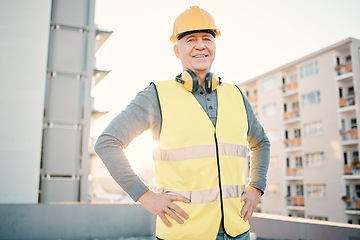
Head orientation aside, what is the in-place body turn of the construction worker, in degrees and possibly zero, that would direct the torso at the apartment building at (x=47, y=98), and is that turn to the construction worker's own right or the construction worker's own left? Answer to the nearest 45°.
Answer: approximately 180°

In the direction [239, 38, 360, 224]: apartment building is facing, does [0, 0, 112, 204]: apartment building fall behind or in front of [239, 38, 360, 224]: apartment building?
in front

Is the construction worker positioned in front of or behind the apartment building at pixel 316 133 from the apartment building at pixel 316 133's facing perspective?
in front

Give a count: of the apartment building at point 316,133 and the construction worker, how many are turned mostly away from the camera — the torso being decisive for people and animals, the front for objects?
0

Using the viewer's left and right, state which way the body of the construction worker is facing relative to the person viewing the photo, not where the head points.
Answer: facing the viewer and to the right of the viewer

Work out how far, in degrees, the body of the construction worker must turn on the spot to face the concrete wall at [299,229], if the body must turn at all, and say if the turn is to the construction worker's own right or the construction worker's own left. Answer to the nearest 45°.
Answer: approximately 90° to the construction worker's own left

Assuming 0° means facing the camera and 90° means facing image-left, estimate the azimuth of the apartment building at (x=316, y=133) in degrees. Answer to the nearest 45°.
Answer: approximately 45°

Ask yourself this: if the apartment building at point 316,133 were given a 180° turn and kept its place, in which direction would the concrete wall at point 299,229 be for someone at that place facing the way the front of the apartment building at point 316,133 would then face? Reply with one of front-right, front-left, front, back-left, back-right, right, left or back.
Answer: back-right

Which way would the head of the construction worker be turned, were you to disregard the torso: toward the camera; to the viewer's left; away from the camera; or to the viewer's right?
toward the camera
